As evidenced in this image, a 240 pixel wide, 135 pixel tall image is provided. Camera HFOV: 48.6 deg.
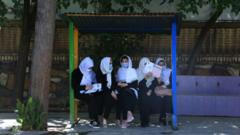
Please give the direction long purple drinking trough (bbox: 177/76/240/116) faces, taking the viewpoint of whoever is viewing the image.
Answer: facing the viewer
